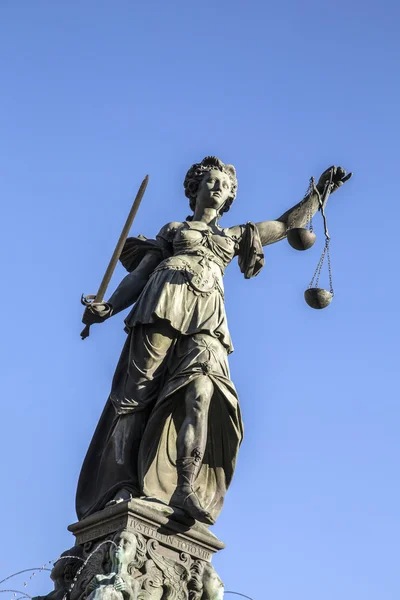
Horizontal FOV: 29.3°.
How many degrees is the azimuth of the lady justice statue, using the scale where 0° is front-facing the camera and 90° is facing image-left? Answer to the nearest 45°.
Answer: approximately 315°
